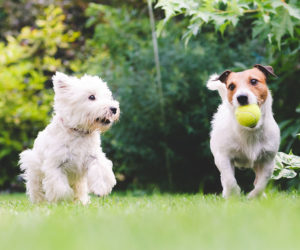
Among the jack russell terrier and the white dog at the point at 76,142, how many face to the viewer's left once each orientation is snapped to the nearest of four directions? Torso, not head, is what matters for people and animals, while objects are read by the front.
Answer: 0

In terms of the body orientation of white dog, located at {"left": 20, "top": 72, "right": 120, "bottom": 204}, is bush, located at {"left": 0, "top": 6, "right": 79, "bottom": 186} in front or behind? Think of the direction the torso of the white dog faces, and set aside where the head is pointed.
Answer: behind

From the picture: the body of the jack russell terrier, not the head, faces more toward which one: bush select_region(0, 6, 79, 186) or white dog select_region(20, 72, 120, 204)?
the white dog

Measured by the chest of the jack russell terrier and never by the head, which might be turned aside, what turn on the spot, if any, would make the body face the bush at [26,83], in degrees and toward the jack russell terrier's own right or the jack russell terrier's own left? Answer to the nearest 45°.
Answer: approximately 135° to the jack russell terrier's own right

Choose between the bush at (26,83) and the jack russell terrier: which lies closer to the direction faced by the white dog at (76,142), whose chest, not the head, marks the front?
the jack russell terrier

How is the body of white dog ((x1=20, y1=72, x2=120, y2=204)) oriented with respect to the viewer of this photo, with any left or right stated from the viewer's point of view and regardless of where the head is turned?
facing the viewer and to the right of the viewer

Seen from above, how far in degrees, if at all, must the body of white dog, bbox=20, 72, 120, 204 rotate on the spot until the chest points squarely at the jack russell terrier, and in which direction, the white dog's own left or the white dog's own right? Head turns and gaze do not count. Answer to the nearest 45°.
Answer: approximately 45° to the white dog's own left

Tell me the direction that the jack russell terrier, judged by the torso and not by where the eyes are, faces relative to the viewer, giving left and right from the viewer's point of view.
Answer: facing the viewer

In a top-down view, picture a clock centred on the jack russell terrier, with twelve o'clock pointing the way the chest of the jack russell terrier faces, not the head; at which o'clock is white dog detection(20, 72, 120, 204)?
The white dog is roughly at 3 o'clock from the jack russell terrier.
